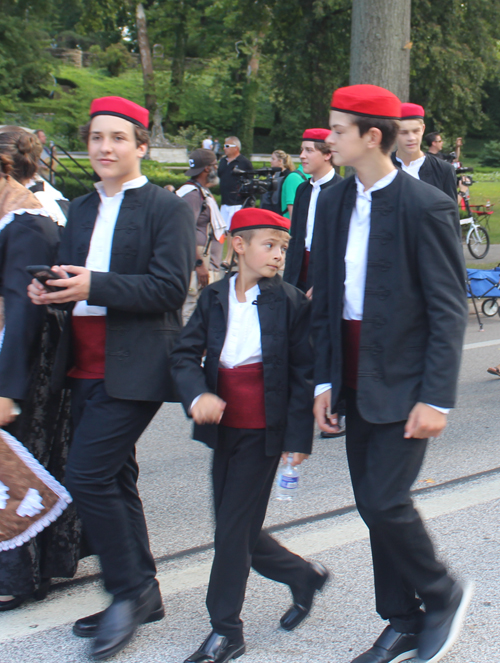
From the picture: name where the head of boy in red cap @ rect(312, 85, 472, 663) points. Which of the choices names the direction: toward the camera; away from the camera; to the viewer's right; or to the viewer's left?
to the viewer's left

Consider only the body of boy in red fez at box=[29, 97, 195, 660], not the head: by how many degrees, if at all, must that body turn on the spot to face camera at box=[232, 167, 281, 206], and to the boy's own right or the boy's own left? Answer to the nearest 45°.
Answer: approximately 135° to the boy's own right

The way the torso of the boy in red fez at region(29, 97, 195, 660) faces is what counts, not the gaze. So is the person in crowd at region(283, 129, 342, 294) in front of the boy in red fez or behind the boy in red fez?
behind

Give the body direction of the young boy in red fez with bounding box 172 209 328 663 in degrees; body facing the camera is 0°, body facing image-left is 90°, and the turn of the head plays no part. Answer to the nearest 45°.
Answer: approximately 45°

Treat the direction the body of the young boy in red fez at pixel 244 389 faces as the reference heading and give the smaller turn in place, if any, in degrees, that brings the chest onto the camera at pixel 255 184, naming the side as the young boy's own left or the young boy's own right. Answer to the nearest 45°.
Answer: approximately 135° to the young boy's own right

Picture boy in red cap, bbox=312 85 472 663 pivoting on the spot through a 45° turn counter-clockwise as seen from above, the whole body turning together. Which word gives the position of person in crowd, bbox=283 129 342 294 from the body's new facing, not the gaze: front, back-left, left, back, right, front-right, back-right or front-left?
back

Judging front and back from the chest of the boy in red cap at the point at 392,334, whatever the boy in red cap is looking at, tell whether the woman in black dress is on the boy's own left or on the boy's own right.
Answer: on the boy's own right

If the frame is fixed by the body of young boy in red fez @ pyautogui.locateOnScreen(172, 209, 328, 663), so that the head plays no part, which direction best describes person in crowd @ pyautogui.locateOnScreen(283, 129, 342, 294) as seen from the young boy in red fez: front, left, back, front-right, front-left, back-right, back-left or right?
back-right

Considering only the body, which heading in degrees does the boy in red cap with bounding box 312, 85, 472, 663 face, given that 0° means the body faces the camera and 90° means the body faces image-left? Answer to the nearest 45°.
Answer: approximately 45°

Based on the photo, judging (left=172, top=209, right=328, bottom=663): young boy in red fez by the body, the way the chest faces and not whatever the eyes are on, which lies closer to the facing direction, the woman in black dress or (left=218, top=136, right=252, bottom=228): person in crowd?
the woman in black dress

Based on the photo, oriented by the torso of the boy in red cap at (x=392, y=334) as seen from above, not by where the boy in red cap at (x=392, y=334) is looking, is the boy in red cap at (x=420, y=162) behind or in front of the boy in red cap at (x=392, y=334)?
behind

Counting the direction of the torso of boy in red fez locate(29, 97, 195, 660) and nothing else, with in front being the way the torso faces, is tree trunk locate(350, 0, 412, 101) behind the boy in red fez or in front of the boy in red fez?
behind
